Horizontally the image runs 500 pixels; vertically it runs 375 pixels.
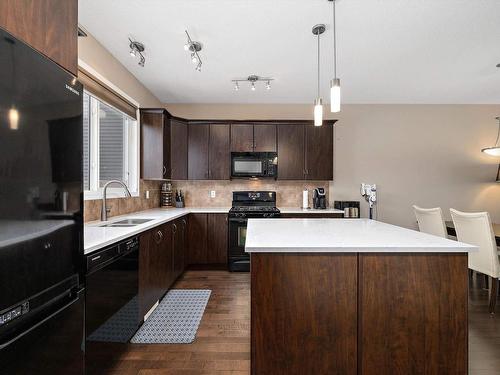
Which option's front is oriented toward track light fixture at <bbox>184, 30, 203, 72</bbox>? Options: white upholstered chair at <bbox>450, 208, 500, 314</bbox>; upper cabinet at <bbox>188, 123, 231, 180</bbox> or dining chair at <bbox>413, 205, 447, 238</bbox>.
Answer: the upper cabinet

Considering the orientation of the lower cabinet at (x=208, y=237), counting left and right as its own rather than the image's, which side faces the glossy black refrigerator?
front

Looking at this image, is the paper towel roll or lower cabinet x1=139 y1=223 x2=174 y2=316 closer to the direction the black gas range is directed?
the lower cabinet

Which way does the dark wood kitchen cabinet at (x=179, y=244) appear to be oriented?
to the viewer's right

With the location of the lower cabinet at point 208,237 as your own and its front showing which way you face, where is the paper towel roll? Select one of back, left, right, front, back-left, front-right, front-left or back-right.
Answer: left

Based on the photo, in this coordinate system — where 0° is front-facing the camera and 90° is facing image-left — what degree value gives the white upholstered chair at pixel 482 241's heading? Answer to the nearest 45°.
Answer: approximately 225°

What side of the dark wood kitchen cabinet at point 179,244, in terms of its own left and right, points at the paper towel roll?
front

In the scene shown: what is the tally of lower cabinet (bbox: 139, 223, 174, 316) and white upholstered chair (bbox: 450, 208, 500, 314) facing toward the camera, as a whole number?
0

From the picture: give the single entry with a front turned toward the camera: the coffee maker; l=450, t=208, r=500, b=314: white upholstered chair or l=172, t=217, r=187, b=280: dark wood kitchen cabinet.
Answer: the coffee maker

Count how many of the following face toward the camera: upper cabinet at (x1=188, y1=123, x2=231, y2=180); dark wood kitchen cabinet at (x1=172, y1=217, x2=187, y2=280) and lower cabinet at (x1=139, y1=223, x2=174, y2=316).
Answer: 1

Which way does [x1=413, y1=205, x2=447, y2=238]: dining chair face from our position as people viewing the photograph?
facing away from the viewer and to the right of the viewer

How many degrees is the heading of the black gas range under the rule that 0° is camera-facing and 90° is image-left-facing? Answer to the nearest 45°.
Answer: approximately 0°

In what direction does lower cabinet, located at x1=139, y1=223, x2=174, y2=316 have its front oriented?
to the viewer's right
